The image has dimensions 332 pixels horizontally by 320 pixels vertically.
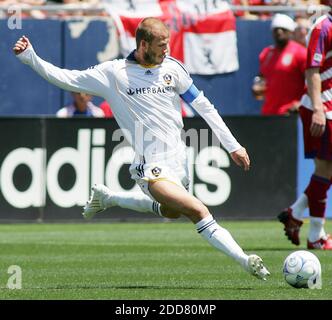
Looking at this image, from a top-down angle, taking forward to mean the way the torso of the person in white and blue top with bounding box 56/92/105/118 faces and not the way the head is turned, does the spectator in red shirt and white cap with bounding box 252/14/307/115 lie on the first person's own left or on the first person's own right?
on the first person's own left

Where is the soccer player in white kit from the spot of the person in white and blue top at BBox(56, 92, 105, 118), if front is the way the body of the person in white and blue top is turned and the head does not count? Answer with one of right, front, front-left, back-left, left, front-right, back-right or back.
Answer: front

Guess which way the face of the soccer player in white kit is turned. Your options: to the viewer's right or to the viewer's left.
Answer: to the viewer's right

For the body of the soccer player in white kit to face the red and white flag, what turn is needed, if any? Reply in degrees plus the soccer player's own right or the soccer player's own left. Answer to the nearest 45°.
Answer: approximately 135° to the soccer player's own left

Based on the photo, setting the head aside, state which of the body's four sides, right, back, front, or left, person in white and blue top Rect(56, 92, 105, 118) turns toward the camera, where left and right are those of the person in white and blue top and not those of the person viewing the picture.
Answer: front

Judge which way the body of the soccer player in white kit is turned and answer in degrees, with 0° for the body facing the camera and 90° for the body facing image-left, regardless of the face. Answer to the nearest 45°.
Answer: approximately 315°

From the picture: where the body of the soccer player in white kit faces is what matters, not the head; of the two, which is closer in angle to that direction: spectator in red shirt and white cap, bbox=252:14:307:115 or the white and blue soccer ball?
the white and blue soccer ball

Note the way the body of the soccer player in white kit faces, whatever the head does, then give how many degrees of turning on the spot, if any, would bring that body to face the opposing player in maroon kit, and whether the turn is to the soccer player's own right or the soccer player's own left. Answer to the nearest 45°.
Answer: approximately 90° to the soccer player's own left

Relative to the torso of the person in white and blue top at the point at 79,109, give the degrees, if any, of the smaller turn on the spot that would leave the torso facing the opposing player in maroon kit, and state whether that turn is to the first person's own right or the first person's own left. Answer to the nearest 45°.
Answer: approximately 45° to the first person's own left
